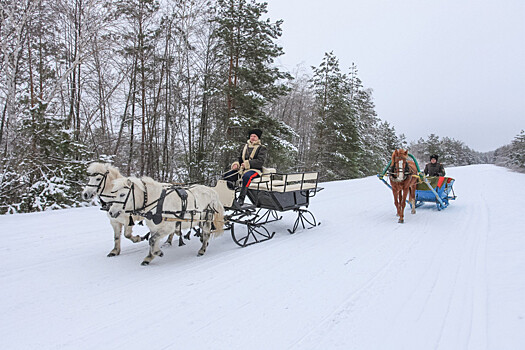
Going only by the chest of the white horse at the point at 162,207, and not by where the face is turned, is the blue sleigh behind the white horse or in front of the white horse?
behind

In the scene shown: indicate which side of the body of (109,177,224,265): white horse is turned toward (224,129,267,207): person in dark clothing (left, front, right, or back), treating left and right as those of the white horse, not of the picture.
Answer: back

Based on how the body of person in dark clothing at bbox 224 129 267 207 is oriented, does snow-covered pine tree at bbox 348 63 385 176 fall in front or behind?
behind

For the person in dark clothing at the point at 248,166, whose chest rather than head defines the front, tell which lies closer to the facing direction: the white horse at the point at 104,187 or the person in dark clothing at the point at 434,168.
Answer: the white horse

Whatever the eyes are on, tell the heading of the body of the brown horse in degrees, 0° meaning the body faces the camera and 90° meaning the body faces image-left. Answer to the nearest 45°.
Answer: approximately 0°

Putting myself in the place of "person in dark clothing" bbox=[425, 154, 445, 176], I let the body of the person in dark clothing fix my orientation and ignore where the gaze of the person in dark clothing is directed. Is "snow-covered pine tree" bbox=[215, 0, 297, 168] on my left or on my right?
on my right

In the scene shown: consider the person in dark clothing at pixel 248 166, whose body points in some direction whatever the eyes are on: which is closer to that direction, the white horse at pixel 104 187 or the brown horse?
the white horse

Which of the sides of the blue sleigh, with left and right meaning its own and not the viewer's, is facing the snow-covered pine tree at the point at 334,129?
right

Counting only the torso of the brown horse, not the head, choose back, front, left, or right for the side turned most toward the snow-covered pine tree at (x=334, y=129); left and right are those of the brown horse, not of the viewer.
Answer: back

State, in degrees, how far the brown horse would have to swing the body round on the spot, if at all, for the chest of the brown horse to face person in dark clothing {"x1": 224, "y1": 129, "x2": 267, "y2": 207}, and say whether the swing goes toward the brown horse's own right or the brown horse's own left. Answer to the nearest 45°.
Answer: approximately 45° to the brown horse's own right

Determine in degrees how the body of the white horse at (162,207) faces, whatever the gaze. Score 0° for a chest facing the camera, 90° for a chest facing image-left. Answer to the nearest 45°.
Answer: approximately 45°

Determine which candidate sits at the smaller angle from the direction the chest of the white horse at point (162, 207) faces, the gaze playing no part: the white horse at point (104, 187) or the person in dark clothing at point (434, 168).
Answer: the white horse

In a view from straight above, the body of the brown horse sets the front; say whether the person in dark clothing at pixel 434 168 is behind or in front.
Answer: behind

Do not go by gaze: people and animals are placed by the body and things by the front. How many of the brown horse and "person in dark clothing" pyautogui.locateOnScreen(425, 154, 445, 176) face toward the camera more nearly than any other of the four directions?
2

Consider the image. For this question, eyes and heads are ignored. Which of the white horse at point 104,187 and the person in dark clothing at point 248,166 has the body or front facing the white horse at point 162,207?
the person in dark clothing

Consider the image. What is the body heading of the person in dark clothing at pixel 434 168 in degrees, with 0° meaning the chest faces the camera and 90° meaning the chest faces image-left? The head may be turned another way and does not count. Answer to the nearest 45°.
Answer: approximately 0°
